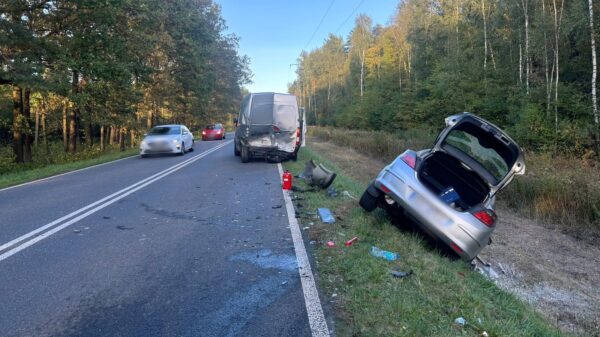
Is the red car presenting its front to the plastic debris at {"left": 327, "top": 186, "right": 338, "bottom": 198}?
yes

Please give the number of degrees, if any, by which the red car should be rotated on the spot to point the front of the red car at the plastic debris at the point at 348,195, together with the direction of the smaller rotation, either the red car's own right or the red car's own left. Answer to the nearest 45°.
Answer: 0° — it already faces it

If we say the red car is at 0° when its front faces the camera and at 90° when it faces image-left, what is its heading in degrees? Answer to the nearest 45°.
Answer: approximately 0°

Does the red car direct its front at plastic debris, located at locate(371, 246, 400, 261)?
yes

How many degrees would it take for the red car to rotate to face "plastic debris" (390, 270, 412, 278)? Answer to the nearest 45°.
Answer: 0° — it already faces it

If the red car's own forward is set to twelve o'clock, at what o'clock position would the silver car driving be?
The silver car driving is roughly at 12 o'clock from the red car.

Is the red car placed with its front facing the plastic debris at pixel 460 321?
yes
